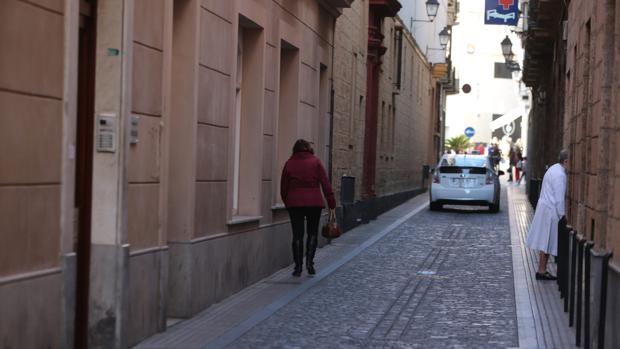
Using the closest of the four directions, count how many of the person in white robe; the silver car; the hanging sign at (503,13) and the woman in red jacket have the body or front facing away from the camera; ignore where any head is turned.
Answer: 2

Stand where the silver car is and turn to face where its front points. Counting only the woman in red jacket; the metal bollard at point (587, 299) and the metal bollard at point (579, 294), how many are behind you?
3

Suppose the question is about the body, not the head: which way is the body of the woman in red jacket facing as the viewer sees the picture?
away from the camera

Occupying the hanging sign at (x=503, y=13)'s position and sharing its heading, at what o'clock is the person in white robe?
The person in white robe is roughly at 12 o'clock from the hanging sign.

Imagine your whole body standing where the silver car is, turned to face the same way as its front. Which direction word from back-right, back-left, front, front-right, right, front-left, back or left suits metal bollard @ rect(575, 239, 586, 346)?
back

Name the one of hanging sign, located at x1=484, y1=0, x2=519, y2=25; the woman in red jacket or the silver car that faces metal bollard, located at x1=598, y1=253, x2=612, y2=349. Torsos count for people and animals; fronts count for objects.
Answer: the hanging sign

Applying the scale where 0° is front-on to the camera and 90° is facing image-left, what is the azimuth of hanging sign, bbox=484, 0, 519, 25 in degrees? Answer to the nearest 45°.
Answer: approximately 0°

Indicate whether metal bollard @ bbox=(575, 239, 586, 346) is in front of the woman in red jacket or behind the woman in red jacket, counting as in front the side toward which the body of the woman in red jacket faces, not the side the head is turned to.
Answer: behind

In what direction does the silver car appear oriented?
away from the camera
